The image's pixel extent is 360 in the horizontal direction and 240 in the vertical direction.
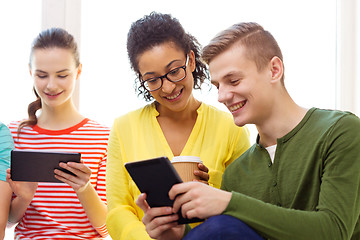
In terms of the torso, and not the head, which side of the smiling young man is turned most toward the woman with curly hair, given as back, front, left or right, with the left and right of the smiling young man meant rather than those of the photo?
right

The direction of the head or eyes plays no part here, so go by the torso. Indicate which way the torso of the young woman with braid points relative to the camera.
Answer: toward the camera

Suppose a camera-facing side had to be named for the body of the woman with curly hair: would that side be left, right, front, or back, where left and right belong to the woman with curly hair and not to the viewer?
front

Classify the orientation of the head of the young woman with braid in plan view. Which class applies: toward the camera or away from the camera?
toward the camera

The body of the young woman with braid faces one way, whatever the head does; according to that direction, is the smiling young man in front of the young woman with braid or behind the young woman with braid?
in front

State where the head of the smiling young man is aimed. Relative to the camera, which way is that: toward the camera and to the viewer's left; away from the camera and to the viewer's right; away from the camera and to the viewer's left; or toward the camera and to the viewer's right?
toward the camera and to the viewer's left
